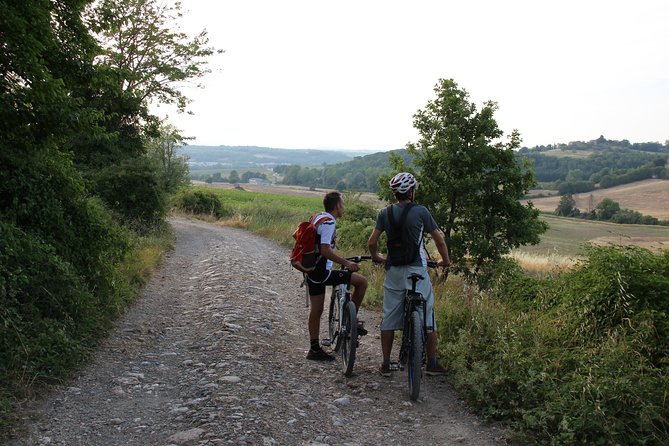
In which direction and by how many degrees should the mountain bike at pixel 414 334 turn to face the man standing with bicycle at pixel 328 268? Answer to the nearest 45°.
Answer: approximately 45° to its left

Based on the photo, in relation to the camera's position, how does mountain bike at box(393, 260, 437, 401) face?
facing away from the viewer

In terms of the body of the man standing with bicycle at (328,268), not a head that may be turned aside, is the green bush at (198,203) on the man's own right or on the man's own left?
on the man's own left

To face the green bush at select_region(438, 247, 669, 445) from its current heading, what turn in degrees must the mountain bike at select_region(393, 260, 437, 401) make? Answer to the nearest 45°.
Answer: approximately 90° to its right

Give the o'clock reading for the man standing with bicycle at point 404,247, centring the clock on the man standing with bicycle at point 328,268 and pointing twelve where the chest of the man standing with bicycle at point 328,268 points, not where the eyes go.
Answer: the man standing with bicycle at point 404,247 is roughly at 1 o'clock from the man standing with bicycle at point 328,268.

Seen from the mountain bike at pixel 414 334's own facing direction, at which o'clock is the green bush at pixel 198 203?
The green bush is roughly at 11 o'clock from the mountain bike.

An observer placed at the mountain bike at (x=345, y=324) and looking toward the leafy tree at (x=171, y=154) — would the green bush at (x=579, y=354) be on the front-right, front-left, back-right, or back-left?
back-right

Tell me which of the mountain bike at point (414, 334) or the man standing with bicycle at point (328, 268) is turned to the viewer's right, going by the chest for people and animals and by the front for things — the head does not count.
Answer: the man standing with bicycle

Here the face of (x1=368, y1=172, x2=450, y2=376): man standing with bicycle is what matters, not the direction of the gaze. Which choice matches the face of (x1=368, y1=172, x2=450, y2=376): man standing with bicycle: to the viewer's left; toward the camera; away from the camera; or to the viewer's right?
away from the camera
